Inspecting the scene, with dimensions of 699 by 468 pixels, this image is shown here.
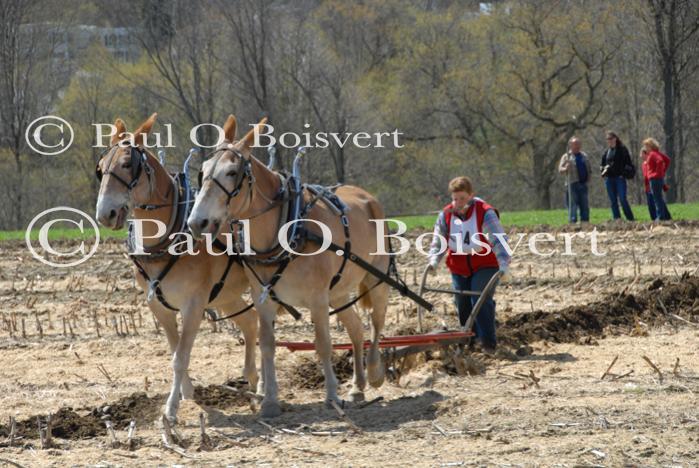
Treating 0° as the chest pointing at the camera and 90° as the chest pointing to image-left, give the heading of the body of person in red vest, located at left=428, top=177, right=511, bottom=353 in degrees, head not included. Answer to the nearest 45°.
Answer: approximately 45°

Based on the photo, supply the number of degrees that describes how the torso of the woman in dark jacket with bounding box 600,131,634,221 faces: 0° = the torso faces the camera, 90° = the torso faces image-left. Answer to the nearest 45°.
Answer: approximately 45°

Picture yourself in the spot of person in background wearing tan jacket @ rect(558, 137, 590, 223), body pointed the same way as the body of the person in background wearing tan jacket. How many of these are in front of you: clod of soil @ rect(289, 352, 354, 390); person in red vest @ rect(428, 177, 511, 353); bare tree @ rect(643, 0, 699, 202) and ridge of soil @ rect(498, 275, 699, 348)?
3

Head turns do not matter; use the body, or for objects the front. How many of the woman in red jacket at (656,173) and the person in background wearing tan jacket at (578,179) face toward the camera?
1

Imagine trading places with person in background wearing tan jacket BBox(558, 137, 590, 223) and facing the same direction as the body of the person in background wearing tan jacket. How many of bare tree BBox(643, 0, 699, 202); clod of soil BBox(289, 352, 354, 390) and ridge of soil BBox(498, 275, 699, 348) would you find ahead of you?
2

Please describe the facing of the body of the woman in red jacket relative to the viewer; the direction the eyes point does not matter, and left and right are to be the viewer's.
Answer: facing to the left of the viewer

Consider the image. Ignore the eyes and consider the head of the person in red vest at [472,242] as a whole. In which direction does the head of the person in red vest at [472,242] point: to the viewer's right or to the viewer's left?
to the viewer's left

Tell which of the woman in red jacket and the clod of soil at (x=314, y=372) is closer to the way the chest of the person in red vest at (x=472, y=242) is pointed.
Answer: the clod of soil

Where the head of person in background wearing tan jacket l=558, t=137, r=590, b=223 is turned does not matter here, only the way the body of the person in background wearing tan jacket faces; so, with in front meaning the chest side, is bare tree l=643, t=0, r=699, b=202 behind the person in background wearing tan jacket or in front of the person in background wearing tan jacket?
behind

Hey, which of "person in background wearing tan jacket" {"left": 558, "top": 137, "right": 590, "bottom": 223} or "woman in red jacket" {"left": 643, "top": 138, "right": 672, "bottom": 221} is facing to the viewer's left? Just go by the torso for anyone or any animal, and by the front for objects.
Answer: the woman in red jacket

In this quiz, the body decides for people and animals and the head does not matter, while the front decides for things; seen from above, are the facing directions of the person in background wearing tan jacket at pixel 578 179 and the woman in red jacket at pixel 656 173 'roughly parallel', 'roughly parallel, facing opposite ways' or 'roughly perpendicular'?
roughly perpendicular
